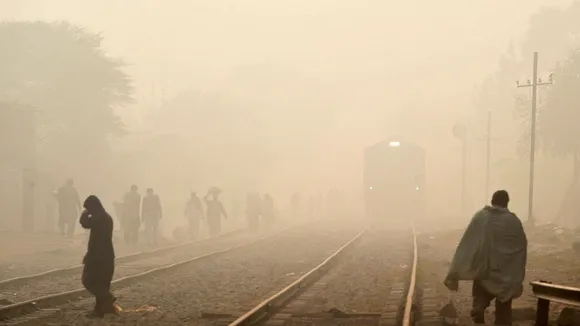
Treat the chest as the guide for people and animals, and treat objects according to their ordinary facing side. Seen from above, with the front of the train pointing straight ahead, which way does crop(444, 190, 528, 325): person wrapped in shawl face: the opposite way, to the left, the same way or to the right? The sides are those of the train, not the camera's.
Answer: the opposite way

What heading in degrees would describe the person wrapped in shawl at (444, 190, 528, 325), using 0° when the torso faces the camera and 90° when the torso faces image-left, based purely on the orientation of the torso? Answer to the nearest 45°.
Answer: approximately 180°

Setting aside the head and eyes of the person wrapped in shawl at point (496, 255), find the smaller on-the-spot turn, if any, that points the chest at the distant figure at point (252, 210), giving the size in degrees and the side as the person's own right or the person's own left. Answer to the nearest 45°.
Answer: approximately 45° to the person's own left

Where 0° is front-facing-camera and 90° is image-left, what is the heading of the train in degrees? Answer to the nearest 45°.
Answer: approximately 0°

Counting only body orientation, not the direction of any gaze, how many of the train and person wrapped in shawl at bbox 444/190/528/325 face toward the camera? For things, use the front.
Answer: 1

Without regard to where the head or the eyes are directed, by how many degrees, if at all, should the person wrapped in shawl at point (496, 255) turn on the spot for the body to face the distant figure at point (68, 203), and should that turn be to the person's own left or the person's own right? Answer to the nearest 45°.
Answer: approximately 45° to the person's own left
